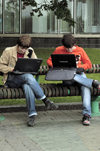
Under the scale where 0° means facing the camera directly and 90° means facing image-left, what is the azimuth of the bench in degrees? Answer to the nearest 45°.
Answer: approximately 0°

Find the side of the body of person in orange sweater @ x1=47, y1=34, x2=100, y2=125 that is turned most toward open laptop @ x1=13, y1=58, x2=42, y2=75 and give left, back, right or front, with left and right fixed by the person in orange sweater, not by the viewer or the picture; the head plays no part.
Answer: right
